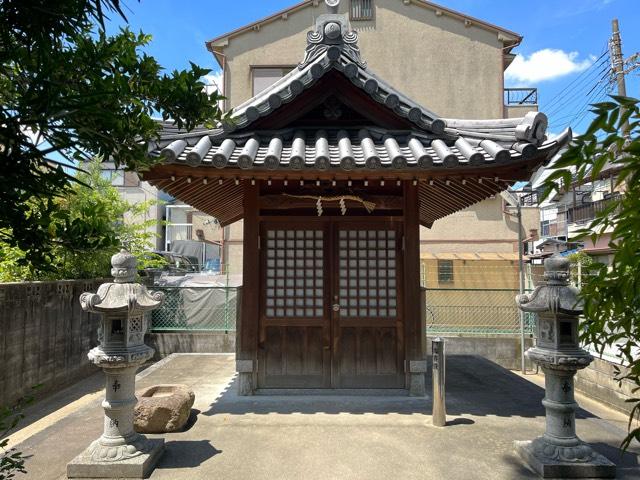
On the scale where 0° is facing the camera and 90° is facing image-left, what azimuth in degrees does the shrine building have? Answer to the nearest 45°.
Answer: approximately 0°

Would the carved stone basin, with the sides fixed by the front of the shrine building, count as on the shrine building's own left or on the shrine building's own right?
on the shrine building's own right

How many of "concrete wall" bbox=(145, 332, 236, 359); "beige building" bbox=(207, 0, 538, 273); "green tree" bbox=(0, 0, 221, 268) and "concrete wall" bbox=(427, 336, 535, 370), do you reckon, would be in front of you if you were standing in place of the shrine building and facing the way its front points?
1

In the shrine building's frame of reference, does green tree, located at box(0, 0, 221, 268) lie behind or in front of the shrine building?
in front

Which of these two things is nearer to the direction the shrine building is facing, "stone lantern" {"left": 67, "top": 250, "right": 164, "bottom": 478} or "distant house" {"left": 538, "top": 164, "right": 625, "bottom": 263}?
the stone lantern

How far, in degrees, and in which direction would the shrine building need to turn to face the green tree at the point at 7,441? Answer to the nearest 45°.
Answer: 0° — it already faces it

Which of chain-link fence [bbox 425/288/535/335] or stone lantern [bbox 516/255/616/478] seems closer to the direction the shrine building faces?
the stone lantern

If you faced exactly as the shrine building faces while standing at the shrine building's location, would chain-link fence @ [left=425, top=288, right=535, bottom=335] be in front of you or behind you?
behind

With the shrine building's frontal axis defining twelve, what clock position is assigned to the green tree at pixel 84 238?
The green tree is roughly at 3 o'clock from the shrine building.

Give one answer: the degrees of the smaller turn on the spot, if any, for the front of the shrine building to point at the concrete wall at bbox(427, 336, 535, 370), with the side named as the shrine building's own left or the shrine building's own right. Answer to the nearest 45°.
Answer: approximately 135° to the shrine building's own left
